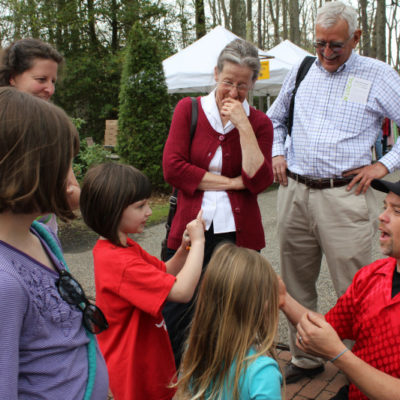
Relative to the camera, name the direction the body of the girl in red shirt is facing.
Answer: to the viewer's right

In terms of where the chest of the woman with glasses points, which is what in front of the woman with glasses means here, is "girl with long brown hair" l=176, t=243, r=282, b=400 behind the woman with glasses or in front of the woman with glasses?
in front

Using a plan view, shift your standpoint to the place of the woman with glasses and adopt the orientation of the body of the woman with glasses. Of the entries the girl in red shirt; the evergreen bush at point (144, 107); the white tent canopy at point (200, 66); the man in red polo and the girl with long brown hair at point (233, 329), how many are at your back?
2

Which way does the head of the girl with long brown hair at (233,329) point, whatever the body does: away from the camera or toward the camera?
away from the camera

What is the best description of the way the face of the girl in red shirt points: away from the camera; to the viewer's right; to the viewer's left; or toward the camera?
to the viewer's right

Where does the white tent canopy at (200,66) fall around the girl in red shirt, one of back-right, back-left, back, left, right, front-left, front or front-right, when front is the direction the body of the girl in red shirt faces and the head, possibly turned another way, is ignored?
left

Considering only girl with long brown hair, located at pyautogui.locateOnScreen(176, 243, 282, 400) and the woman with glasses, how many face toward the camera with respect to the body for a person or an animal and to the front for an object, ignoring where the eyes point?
1

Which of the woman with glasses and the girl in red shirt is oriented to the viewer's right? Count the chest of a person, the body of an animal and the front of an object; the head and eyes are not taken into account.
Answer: the girl in red shirt

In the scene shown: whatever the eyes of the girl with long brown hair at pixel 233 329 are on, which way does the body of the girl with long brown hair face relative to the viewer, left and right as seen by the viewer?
facing away from the viewer and to the right of the viewer

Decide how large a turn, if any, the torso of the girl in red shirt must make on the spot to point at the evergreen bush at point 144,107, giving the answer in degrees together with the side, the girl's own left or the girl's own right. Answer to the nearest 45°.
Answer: approximately 90° to the girl's own left

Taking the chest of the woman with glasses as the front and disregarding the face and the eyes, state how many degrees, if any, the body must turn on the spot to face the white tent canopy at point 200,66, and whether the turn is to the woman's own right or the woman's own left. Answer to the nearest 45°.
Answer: approximately 180°

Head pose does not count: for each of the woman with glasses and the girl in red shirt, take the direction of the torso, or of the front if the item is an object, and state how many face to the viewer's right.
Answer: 1

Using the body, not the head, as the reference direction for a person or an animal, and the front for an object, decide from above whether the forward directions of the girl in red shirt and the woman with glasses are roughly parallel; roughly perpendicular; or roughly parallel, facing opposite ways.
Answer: roughly perpendicular
